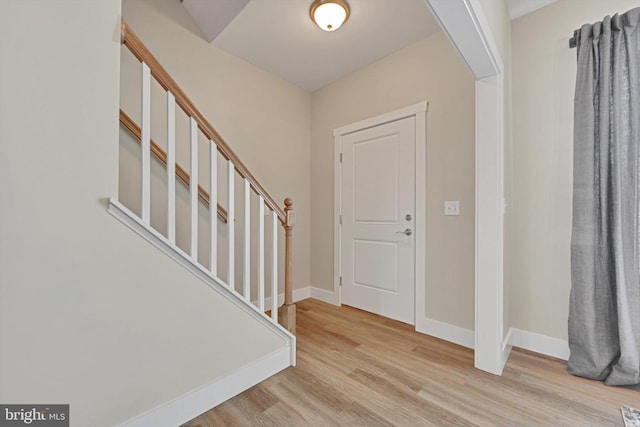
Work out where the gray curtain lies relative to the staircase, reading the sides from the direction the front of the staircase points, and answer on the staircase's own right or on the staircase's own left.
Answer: on the staircase's own right

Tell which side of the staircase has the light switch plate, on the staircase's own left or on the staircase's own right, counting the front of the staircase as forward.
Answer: on the staircase's own right

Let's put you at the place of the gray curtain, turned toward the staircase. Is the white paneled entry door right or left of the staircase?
right

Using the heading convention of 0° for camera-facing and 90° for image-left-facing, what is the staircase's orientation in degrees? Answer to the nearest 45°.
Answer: approximately 225°
